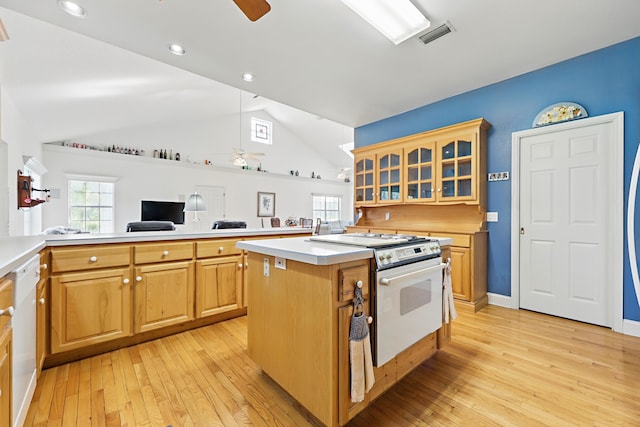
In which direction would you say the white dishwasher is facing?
to the viewer's right

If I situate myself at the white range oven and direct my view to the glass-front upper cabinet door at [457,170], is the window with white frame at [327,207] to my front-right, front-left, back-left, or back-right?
front-left

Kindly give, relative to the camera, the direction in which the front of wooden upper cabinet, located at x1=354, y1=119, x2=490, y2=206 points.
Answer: facing the viewer and to the left of the viewer

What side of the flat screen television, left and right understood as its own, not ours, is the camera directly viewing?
front

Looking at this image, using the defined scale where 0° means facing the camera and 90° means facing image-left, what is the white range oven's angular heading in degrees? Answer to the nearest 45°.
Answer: approximately 315°

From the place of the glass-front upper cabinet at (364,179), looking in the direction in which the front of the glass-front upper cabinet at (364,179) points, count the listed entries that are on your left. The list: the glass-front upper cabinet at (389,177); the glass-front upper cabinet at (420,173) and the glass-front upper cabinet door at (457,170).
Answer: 3

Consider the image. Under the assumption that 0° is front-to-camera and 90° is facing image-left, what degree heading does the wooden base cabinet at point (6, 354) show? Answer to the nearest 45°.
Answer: approximately 270°

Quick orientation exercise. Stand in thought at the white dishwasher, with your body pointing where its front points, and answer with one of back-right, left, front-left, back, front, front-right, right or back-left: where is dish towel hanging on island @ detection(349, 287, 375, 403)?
front-right

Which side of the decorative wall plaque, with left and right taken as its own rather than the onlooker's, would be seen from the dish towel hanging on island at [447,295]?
front

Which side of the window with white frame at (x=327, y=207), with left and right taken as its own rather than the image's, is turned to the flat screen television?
right

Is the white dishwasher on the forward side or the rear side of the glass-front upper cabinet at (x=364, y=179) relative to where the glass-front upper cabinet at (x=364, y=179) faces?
on the forward side

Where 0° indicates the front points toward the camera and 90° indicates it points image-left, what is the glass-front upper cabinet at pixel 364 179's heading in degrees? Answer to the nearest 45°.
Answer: approximately 45°

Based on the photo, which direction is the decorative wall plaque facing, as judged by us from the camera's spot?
facing the viewer

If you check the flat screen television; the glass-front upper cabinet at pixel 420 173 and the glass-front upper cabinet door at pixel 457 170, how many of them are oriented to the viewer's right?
0
